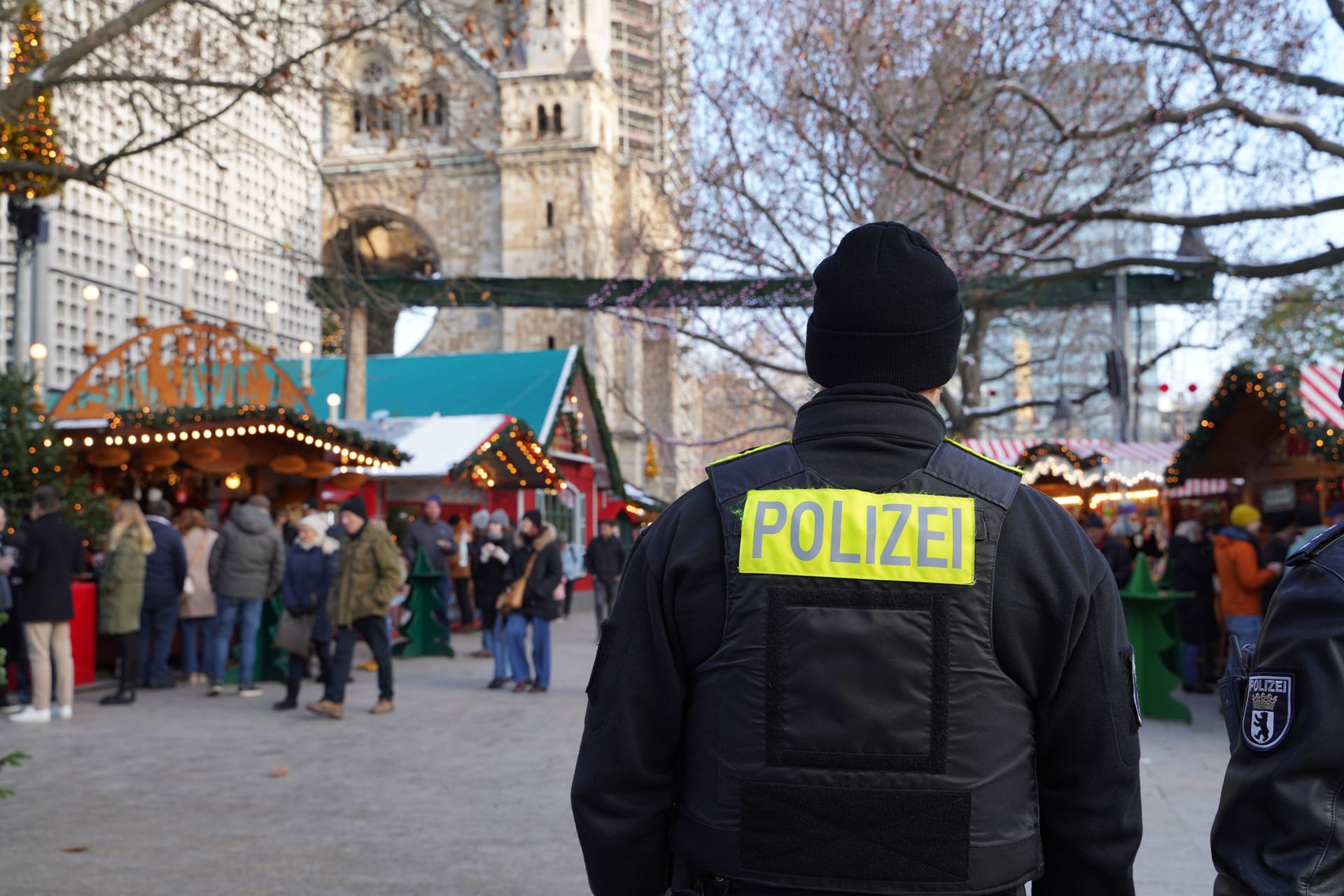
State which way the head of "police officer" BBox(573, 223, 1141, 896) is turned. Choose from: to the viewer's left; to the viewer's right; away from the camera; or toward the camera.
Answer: away from the camera

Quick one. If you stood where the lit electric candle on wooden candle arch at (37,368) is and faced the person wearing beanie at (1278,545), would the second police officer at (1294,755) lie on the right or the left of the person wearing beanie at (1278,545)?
right

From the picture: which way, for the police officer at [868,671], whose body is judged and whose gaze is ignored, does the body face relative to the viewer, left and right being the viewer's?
facing away from the viewer

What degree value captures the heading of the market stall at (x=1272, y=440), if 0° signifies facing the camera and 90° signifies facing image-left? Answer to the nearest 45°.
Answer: approximately 45°

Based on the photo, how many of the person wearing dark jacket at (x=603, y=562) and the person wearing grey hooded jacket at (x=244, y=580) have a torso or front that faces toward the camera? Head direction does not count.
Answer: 1

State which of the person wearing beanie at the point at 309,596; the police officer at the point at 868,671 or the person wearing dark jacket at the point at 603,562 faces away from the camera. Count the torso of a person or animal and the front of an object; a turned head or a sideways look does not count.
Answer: the police officer

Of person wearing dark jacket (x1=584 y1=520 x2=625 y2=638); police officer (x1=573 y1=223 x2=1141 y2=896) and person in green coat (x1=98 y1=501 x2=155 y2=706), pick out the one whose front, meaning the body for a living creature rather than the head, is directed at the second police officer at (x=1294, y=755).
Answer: the person wearing dark jacket

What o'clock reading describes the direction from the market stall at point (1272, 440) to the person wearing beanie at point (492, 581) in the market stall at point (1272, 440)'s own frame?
The person wearing beanie is roughly at 1 o'clock from the market stall.

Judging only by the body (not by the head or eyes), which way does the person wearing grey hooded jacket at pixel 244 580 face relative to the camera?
away from the camera

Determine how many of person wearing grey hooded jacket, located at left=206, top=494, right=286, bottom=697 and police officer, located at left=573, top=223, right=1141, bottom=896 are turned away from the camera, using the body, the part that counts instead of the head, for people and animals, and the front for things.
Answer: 2
